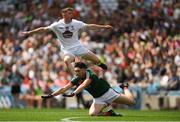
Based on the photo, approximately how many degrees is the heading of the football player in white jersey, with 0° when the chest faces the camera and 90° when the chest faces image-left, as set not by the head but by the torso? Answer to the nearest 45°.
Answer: approximately 0°
